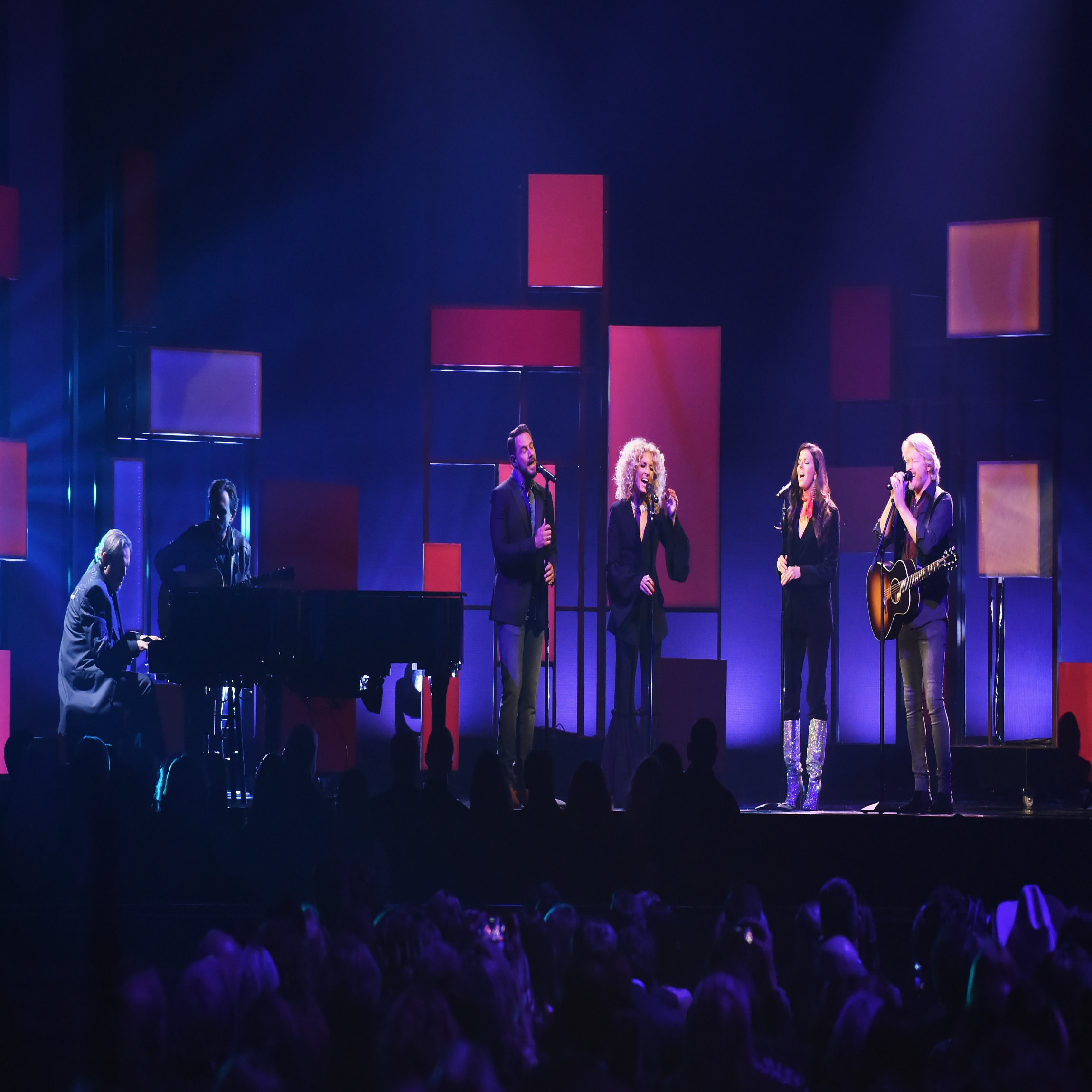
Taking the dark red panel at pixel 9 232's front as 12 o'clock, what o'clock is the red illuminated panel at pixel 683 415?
the red illuminated panel at pixel 683 415 is roughly at 10 o'clock from the dark red panel at pixel 9 232.

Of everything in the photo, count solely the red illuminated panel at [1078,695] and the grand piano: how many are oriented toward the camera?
1

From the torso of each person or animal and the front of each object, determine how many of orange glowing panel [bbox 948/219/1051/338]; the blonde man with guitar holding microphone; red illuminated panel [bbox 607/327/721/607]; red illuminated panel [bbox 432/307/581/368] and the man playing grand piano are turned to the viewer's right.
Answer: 1

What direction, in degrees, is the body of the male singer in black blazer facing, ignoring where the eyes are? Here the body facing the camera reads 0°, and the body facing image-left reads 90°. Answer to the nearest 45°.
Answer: approximately 315°

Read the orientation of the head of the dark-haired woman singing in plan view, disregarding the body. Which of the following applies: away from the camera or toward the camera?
toward the camera

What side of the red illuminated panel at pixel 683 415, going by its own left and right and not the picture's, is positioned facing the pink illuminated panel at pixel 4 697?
right

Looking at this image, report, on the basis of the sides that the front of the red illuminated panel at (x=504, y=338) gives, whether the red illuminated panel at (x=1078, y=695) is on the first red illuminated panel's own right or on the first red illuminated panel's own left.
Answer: on the first red illuminated panel's own left

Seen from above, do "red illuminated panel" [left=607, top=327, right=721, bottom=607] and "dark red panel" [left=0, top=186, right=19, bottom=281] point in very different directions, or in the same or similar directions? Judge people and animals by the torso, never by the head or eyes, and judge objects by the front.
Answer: same or similar directions

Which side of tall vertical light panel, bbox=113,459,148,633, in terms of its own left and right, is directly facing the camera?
front

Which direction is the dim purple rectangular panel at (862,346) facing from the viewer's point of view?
toward the camera

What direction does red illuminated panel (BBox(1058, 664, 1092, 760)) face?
toward the camera

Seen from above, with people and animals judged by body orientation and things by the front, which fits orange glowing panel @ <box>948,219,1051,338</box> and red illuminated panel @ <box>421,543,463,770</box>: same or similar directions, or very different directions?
same or similar directions

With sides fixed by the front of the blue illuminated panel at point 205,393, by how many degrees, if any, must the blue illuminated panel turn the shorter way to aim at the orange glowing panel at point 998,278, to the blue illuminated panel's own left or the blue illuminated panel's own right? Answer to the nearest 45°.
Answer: approximately 45° to the blue illuminated panel's own left
